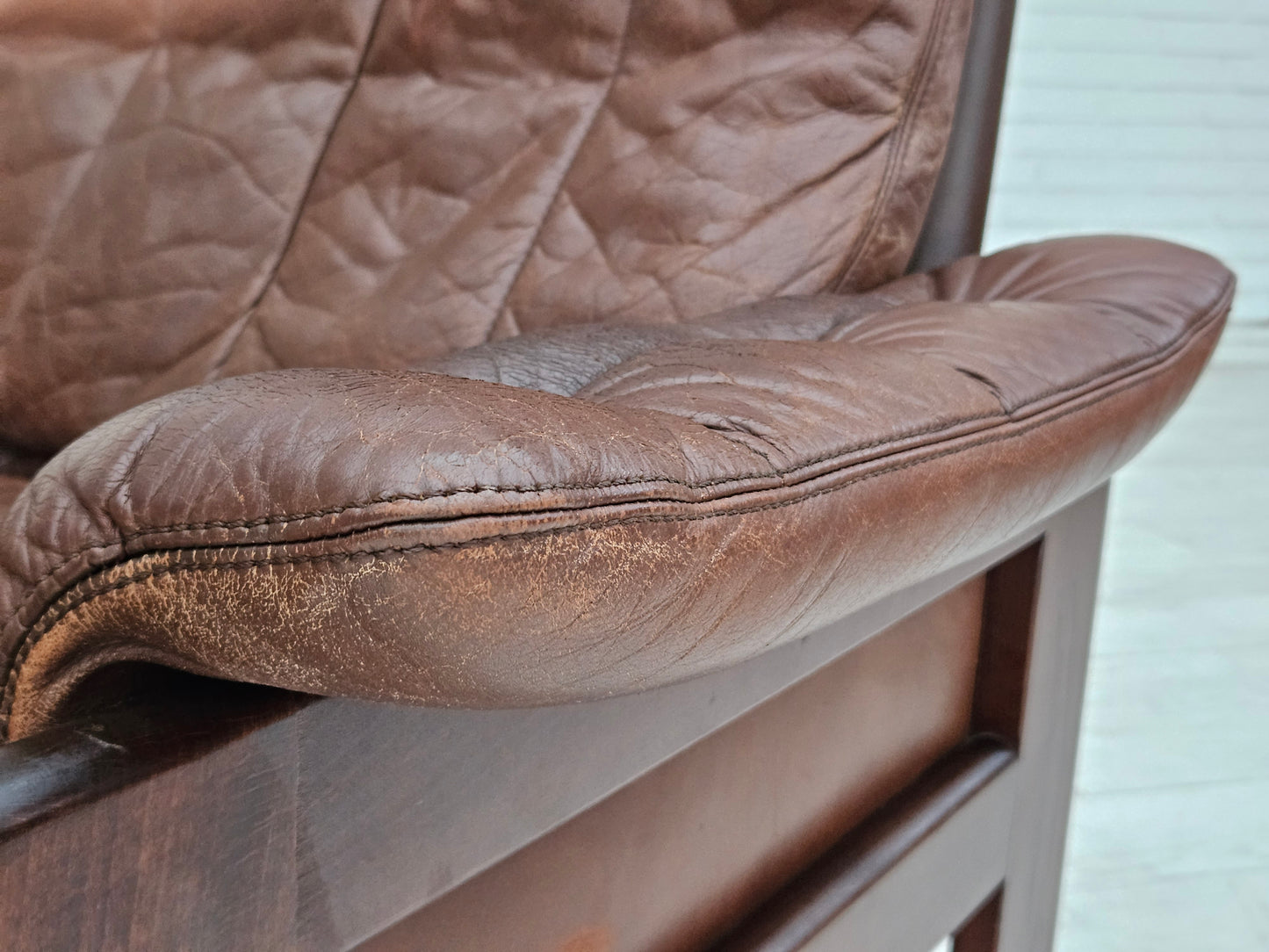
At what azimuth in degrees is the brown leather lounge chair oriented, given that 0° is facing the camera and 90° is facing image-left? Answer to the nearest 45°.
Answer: approximately 45°
